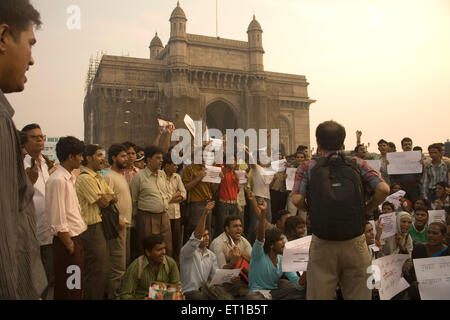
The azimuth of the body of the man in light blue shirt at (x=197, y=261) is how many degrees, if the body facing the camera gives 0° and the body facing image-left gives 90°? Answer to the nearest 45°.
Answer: approximately 315°

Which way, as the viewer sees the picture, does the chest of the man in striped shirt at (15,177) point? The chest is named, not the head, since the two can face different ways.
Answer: to the viewer's right

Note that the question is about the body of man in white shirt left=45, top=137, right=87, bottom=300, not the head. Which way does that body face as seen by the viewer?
to the viewer's right

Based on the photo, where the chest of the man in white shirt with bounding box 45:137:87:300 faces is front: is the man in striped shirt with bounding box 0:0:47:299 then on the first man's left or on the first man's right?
on the first man's right

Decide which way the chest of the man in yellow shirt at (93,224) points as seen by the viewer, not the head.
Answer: to the viewer's right

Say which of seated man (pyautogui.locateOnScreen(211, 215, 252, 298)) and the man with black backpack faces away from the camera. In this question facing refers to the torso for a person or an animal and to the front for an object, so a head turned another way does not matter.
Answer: the man with black backpack

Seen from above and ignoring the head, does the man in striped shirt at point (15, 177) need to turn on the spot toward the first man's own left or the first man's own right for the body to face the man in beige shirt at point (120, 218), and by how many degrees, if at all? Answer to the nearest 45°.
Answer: approximately 90° to the first man's own left

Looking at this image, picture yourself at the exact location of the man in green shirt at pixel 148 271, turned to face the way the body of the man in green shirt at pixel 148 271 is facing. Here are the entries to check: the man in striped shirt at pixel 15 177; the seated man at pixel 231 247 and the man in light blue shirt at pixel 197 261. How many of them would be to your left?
2

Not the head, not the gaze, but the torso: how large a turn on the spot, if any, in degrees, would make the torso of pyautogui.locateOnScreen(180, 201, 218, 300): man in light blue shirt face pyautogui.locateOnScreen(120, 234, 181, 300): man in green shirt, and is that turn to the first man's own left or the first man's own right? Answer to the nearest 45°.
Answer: approximately 90° to the first man's own right

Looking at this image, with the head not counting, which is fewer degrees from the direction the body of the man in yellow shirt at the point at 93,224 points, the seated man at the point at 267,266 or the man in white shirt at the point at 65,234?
the seated man

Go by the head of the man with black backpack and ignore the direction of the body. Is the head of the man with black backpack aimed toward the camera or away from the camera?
away from the camera

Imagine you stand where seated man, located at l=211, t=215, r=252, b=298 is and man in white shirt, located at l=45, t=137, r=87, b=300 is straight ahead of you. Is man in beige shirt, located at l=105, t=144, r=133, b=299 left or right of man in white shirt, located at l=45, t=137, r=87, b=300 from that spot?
right

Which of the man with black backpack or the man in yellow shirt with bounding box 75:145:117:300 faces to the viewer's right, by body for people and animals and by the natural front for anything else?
the man in yellow shirt

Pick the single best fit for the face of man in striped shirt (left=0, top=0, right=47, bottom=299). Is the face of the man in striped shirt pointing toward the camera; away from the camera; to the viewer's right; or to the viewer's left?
to the viewer's right
